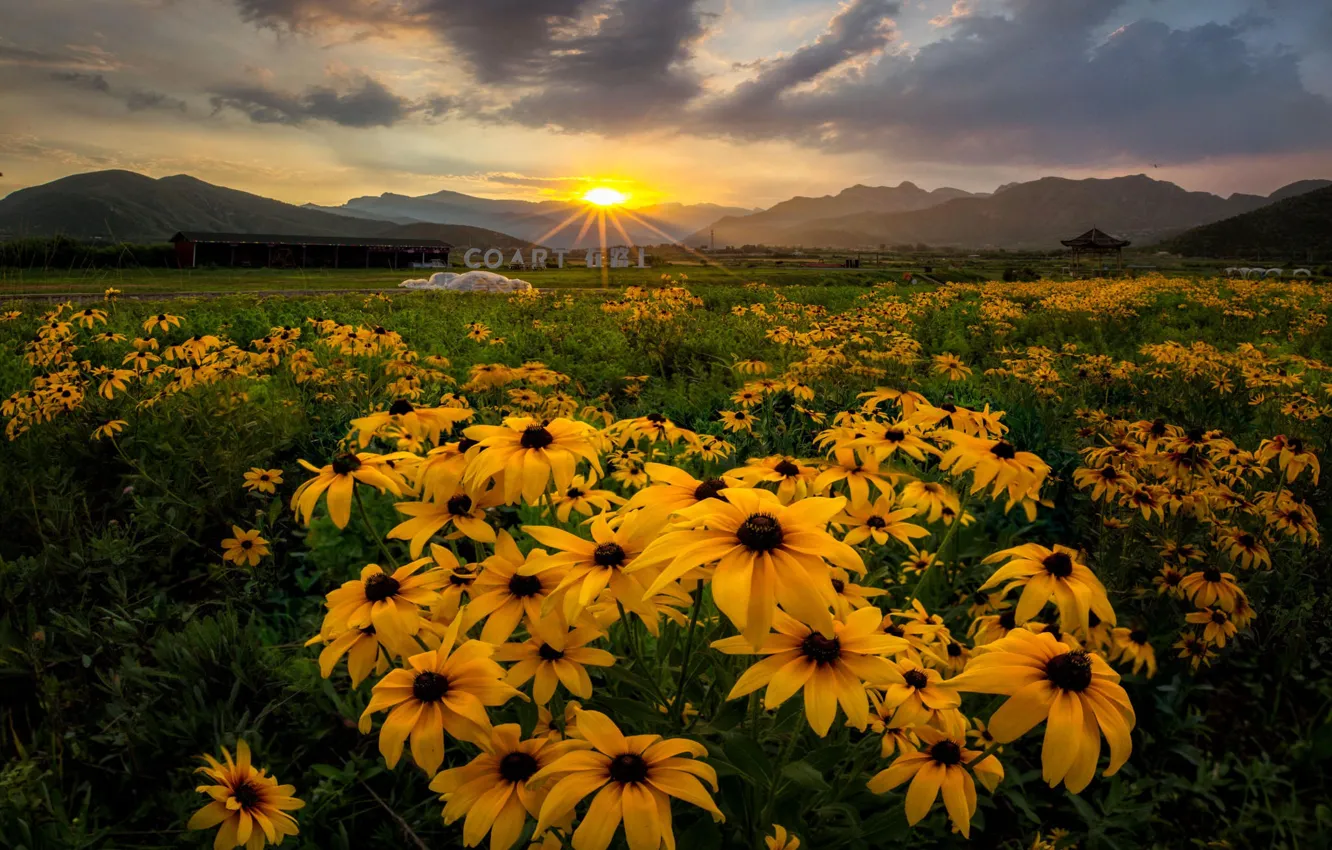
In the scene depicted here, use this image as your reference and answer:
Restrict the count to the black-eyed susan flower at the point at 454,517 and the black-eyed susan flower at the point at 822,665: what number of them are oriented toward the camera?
2

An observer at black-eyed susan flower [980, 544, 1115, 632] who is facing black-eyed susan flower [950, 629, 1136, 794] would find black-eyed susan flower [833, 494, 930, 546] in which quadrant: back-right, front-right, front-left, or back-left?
back-right

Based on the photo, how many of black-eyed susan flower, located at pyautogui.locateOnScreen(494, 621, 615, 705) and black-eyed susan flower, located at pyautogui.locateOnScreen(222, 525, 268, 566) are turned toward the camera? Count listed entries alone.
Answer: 2

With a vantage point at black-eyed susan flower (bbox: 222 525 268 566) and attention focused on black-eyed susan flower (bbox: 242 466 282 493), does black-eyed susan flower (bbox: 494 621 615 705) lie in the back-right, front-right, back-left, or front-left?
back-right

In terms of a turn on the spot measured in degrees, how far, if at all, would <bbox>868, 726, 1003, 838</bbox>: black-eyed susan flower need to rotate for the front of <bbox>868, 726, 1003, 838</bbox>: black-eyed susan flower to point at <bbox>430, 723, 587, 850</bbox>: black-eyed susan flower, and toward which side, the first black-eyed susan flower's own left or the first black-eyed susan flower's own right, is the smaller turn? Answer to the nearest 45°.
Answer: approximately 45° to the first black-eyed susan flower's own right

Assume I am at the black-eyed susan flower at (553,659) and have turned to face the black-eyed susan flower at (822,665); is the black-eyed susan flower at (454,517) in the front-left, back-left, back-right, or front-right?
back-left

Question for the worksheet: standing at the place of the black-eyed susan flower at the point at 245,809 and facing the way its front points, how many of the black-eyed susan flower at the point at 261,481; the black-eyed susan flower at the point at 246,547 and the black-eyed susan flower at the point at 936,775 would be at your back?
2
